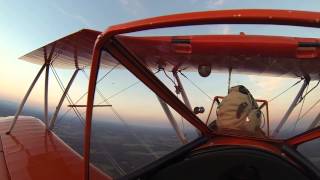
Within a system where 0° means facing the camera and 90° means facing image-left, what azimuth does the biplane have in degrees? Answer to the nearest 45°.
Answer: approximately 180°
